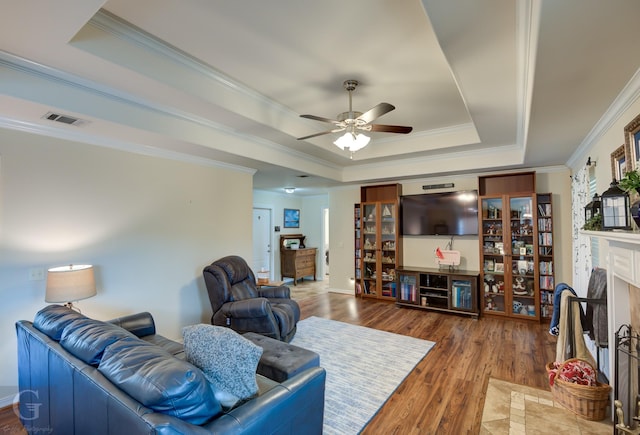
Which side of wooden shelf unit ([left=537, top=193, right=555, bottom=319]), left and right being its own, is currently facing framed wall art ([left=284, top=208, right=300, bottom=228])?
right

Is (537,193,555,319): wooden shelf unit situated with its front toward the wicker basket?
yes

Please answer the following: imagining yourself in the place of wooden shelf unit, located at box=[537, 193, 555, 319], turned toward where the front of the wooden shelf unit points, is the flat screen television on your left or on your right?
on your right

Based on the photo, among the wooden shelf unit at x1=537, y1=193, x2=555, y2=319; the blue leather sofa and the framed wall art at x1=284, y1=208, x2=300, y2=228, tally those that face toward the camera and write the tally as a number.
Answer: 2

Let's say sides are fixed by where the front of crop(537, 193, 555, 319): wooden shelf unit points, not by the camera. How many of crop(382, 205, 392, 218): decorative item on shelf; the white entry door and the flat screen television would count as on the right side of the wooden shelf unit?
3

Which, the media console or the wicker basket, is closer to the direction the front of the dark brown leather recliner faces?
the wicker basket

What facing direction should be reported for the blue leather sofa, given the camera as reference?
facing away from the viewer and to the right of the viewer

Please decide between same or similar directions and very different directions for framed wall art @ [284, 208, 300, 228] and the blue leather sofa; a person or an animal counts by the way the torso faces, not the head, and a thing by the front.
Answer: very different directions

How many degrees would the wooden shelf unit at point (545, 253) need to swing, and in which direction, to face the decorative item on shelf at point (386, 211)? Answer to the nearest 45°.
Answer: approximately 90° to its right
